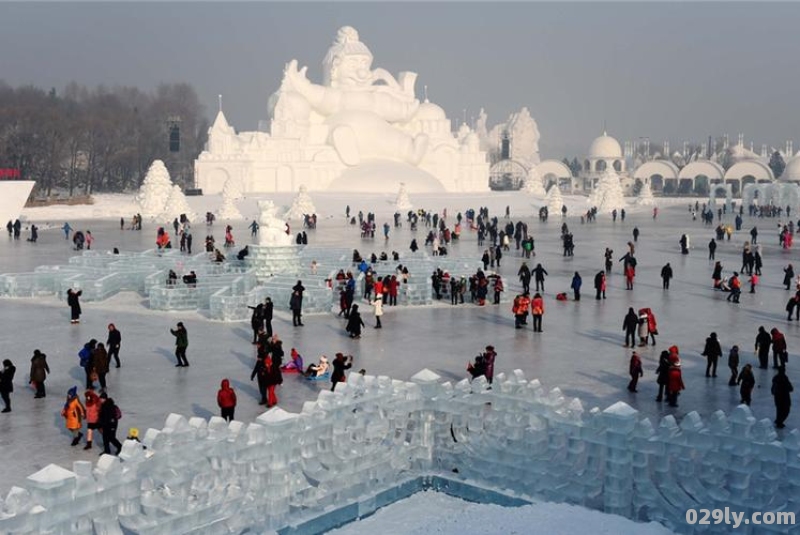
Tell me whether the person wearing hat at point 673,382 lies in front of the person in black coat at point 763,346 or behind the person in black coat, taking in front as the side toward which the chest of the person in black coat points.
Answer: behind

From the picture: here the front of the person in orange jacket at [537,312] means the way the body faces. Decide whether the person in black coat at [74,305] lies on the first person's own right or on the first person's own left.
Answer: on the first person's own left

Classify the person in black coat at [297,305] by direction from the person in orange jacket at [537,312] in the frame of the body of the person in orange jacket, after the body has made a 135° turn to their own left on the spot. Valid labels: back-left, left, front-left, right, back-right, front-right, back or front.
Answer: front-right

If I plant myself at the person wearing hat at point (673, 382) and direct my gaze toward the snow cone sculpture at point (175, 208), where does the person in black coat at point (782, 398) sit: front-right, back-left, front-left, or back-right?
back-right

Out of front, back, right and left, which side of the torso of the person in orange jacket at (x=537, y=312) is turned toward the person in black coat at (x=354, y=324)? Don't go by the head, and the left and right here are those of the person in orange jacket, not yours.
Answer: left

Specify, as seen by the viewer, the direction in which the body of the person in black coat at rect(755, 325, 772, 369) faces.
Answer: away from the camera

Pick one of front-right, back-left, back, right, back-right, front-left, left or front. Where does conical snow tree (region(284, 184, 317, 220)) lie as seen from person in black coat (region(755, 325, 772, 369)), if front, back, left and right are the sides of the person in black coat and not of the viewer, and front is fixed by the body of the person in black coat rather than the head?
front-left

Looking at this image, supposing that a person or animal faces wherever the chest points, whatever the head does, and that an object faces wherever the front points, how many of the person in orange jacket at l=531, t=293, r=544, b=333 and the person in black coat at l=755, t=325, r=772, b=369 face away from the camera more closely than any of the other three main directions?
2
